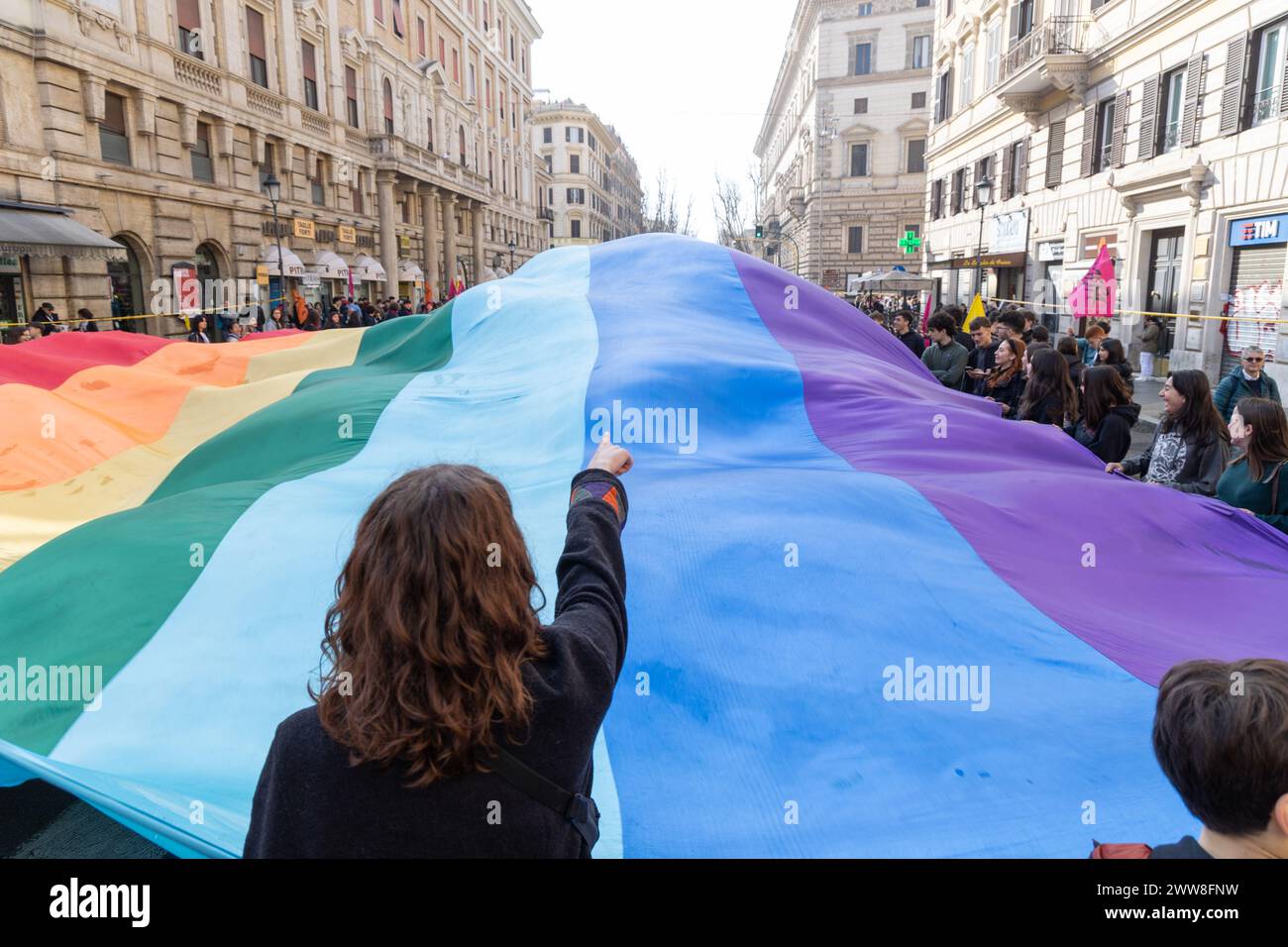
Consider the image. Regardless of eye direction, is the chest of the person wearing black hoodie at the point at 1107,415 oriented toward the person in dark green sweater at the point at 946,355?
no

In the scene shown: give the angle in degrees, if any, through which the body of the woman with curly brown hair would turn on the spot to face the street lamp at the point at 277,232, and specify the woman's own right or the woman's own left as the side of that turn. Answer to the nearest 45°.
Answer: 0° — they already face it

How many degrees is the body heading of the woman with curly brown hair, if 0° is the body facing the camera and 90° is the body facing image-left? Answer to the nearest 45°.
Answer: approximately 180°

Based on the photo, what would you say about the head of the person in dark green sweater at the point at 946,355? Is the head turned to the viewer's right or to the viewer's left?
to the viewer's left

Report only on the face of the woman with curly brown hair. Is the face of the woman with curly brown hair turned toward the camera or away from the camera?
away from the camera

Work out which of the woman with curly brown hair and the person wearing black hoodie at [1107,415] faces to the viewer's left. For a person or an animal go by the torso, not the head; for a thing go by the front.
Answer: the person wearing black hoodie

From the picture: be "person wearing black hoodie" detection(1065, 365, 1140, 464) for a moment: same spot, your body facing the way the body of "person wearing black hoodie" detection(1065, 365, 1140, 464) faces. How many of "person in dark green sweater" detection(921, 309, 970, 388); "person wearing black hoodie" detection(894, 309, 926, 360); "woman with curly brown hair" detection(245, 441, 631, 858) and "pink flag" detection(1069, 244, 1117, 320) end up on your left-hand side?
1

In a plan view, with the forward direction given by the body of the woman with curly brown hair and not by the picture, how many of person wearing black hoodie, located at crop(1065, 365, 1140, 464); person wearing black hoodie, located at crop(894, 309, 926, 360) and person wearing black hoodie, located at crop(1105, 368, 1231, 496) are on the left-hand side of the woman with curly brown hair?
0

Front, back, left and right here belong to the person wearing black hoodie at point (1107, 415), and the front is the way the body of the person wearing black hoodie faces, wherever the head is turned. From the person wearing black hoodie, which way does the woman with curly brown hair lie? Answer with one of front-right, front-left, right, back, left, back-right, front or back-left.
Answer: left

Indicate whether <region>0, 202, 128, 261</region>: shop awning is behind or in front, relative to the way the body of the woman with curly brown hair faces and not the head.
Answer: in front

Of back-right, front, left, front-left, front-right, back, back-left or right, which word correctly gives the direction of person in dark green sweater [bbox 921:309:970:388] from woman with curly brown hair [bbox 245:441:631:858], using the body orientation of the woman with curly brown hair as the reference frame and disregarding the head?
front-right

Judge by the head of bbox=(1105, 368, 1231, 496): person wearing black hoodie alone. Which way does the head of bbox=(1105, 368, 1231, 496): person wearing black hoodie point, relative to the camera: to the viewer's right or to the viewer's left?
to the viewer's left

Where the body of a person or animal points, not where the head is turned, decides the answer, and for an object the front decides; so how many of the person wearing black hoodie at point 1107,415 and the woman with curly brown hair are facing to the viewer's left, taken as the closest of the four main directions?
1

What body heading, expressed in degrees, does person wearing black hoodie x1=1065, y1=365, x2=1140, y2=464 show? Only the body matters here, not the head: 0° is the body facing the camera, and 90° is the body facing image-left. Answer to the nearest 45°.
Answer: approximately 90°
